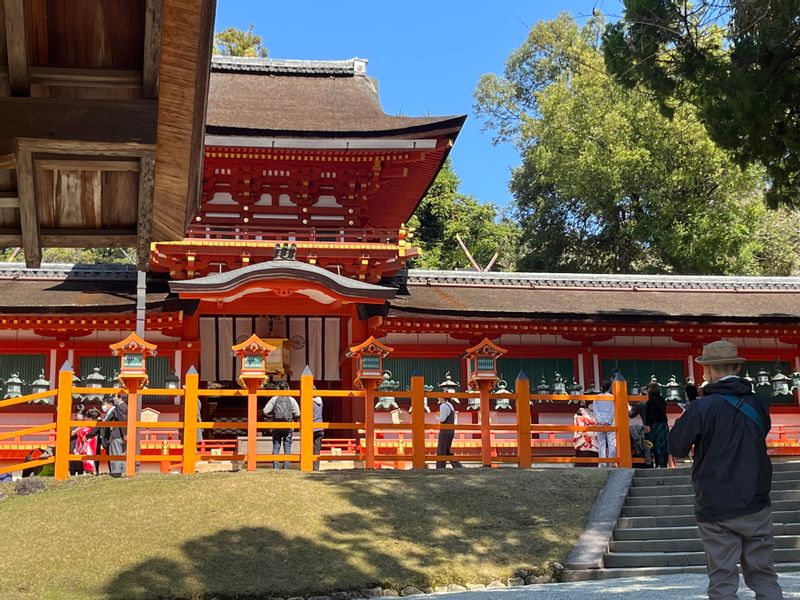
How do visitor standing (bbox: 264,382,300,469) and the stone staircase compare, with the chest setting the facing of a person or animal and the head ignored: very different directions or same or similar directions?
very different directions

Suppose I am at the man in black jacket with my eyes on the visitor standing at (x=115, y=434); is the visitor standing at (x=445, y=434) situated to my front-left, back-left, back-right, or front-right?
front-right

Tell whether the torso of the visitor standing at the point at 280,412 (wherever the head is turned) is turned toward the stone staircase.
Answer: no

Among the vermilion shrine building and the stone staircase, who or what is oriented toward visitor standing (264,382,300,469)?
the vermilion shrine building

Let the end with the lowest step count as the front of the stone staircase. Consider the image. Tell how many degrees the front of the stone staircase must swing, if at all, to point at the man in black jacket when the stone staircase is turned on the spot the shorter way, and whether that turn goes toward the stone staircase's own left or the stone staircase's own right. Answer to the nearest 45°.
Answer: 0° — it already faces them

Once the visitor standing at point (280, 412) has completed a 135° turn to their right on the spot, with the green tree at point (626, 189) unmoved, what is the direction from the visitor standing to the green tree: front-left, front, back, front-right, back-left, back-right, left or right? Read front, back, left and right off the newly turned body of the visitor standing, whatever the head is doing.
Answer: left

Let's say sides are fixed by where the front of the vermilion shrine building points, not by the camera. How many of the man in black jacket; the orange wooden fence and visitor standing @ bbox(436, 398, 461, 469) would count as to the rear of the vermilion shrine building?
0

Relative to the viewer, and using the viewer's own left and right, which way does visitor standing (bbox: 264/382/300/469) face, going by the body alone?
facing away from the viewer

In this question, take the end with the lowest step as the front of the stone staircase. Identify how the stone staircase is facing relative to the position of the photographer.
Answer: facing the viewer

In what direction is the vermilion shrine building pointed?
toward the camera

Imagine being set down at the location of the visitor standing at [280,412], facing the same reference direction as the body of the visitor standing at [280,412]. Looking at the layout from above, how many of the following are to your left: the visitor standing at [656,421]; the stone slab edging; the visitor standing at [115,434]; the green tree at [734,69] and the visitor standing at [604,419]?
1

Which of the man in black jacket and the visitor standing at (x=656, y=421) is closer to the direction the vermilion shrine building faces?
the man in black jacket

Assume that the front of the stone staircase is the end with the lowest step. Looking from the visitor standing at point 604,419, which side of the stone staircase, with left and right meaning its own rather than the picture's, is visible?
back

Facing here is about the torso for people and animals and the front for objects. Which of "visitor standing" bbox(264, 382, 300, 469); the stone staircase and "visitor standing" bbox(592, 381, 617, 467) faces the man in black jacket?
the stone staircase

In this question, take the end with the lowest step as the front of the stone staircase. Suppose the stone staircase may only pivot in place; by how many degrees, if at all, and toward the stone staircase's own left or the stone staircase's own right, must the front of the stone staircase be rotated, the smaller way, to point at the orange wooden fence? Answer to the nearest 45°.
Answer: approximately 90° to the stone staircase's own right

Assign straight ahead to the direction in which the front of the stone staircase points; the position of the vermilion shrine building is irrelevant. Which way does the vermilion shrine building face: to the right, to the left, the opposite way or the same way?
the same way
